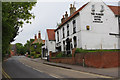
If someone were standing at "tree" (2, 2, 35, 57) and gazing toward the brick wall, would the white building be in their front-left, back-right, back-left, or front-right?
front-left

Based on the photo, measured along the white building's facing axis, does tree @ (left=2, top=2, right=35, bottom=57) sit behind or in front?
in front

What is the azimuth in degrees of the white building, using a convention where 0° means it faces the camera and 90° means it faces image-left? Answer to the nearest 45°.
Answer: approximately 45°
